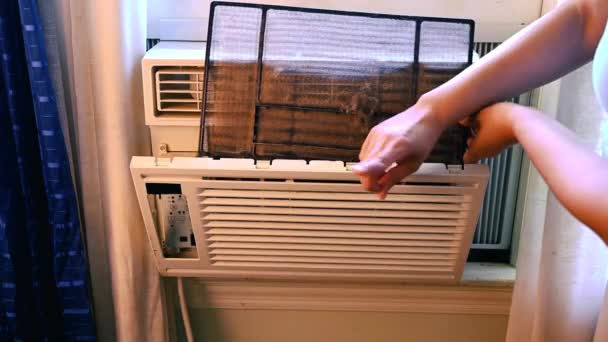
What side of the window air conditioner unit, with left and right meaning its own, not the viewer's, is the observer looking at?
front
